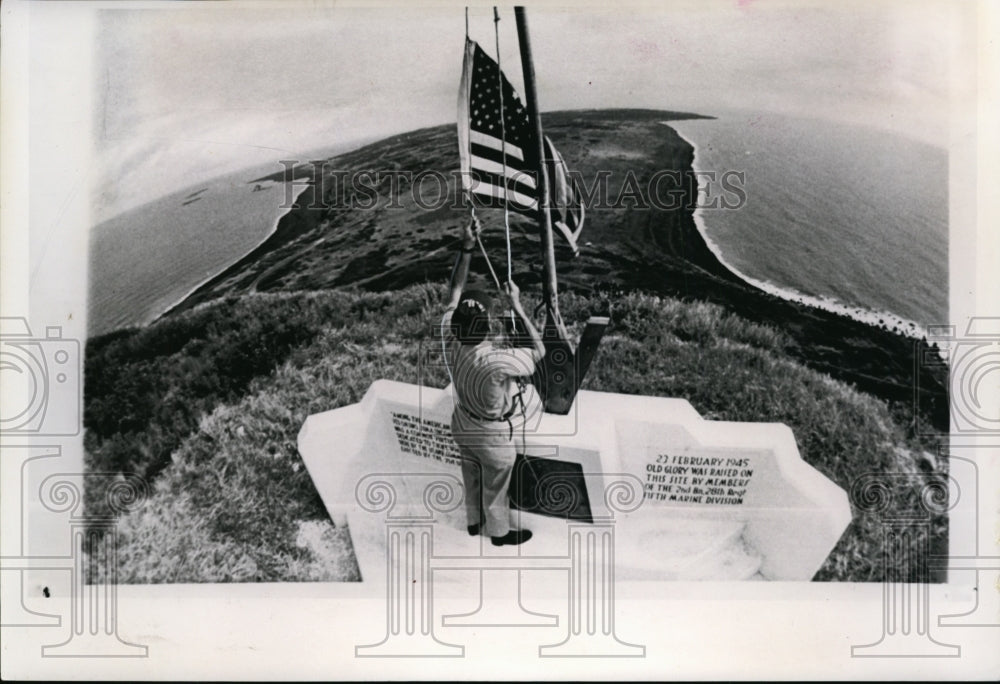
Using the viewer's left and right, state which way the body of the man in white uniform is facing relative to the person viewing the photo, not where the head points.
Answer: facing away from the viewer and to the right of the viewer

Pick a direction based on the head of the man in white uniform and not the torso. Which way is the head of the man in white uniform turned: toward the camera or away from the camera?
away from the camera
